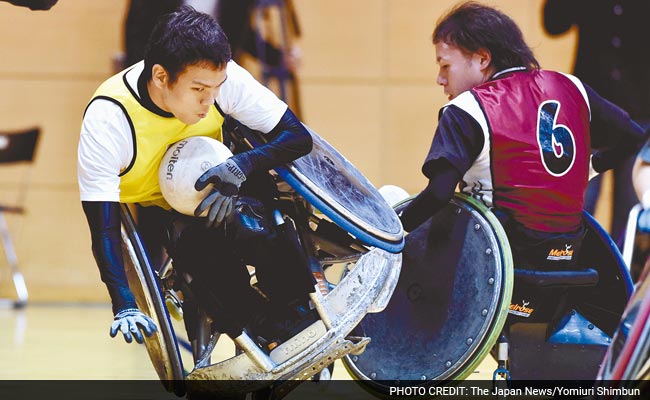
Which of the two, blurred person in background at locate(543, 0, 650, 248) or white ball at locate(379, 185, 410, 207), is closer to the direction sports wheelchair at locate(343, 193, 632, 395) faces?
the white ball

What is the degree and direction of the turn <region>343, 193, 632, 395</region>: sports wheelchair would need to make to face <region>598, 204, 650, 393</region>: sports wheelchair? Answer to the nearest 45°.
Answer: approximately 180°

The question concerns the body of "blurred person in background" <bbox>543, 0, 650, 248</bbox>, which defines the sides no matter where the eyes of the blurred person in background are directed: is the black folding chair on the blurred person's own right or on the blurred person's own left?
on the blurred person's own right

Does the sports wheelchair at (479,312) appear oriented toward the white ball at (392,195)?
yes

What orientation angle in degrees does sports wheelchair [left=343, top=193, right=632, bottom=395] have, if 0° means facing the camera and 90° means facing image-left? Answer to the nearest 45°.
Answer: approximately 135°
